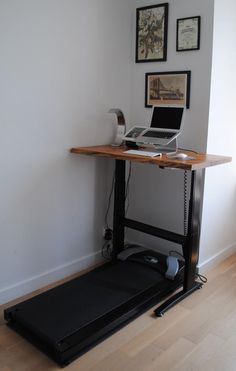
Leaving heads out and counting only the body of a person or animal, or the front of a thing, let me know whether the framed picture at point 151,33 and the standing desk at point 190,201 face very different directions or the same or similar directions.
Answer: same or similar directions

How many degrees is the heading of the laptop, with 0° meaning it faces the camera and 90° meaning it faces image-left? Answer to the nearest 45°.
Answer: approximately 45°

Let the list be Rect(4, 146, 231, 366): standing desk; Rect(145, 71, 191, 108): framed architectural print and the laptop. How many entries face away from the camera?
0

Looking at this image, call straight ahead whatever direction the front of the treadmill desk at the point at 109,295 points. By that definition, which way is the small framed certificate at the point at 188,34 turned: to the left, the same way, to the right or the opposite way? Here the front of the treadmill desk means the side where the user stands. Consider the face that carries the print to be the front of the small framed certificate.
the same way

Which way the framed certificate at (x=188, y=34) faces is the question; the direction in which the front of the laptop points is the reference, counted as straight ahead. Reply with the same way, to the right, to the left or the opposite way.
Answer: the same way

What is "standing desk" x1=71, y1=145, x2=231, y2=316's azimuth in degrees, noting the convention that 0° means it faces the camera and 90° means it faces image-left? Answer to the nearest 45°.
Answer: approximately 45°

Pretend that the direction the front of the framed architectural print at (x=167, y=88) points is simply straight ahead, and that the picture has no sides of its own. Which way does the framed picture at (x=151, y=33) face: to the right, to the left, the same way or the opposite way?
the same way

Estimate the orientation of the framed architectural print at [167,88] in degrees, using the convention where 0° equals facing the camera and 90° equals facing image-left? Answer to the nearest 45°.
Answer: approximately 45°
